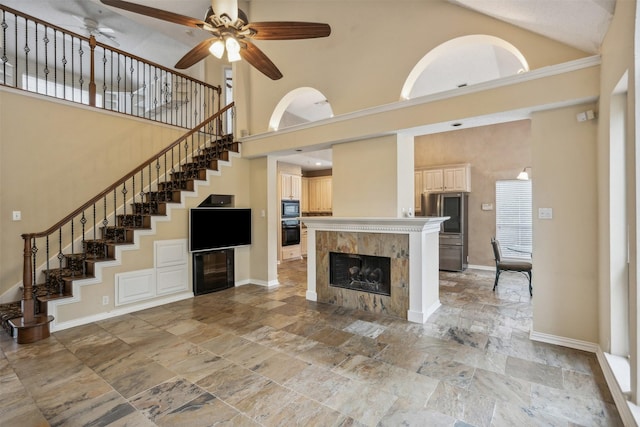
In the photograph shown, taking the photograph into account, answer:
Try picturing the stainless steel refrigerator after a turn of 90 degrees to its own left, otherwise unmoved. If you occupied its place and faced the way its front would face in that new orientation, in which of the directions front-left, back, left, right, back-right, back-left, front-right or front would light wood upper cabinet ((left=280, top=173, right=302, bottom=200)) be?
back

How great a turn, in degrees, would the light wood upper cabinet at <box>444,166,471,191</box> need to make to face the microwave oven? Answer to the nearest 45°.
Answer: approximately 45° to its right

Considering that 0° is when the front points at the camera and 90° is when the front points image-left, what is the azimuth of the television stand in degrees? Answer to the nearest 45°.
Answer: approximately 315°

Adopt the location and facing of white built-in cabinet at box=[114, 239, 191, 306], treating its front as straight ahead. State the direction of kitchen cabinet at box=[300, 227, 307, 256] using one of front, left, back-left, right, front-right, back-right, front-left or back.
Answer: left

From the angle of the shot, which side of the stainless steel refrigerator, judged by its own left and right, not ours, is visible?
front

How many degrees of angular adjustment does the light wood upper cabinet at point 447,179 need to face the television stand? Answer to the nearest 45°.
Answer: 0° — it already faces it

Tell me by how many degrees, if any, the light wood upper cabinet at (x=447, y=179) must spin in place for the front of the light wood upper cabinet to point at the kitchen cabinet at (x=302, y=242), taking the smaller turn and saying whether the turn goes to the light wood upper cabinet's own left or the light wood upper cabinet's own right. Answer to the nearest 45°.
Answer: approximately 45° to the light wood upper cabinet's own right

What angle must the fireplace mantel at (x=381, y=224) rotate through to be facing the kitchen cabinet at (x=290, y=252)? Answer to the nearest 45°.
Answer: approximately 90° to its right

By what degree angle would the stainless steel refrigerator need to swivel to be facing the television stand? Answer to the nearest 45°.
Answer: approximately 45° to its right

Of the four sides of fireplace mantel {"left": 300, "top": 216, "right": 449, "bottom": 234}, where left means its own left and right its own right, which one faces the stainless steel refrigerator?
back

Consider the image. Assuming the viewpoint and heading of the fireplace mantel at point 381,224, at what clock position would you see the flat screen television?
The flat screen television is roughly at 2 o'clock from the fireplace mantel.

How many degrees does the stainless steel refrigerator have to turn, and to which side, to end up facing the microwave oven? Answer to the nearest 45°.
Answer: approximately 90° to its right

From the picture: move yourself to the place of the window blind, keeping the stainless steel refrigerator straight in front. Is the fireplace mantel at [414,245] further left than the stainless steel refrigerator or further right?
left

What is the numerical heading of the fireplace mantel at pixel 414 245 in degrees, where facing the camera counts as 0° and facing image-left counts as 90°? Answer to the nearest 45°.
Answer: approximately 45°

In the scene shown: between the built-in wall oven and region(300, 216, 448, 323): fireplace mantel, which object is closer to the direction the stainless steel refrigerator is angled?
the fireplace mantel

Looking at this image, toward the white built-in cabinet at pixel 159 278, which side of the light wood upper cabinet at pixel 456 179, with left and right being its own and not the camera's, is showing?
front

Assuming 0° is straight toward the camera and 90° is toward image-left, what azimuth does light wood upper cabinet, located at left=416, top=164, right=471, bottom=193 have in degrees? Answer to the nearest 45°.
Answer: approximately 45°

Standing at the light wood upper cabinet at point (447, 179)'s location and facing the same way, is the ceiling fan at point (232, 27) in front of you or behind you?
in front

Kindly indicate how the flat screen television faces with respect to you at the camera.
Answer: facing the viewer and to the right of the viewer

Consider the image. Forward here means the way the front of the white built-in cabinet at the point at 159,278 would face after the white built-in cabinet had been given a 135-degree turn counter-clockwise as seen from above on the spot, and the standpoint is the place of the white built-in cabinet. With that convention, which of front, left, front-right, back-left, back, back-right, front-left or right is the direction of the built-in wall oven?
front-right
